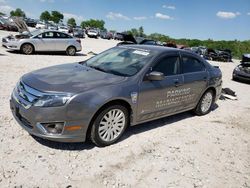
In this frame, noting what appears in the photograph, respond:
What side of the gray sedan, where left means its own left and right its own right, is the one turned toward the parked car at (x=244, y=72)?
back

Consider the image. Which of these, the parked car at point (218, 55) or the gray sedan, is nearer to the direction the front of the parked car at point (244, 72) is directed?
the gray sedan

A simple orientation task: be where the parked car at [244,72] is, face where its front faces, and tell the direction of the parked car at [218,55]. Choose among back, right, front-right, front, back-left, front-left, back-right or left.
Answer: back-right

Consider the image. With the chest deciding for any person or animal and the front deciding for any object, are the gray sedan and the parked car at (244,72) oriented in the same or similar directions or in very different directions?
same or similar directions

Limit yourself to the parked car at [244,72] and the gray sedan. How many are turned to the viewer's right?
0

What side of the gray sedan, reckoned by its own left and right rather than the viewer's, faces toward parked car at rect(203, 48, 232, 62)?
back

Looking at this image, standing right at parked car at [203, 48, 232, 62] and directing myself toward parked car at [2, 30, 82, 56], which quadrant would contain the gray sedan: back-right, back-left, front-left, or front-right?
front-left

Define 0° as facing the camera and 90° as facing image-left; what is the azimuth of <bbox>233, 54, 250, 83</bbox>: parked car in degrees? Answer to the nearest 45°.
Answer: approximately 45°

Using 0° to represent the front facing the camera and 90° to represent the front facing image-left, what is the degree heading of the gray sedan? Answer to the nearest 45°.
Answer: approximately 45°
